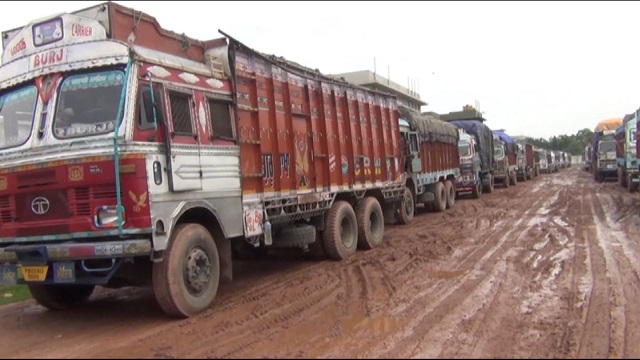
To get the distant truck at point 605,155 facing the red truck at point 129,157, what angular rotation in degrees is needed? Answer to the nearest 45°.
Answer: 0° — it already faces it

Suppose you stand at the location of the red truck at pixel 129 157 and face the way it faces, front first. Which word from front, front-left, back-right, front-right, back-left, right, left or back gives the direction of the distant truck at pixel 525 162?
back

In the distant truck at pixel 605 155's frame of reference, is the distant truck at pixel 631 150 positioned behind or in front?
in front

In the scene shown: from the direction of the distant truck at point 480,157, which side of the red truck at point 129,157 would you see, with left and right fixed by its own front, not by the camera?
back

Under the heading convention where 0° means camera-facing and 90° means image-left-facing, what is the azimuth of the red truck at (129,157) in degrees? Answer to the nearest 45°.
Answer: approximately 45°

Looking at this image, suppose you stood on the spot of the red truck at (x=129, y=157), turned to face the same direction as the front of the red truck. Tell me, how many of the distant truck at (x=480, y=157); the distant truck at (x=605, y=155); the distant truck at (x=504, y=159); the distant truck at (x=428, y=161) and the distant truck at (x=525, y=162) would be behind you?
5

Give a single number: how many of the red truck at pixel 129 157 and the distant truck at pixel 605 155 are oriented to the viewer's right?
0

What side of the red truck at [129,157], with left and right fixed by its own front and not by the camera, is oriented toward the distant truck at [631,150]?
back

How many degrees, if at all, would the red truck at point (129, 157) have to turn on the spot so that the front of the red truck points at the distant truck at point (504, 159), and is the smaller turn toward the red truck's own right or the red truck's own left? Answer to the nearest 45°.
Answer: approximately 180°

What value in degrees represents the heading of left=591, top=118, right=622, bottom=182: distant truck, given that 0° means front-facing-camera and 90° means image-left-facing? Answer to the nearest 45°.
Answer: approximately 0°
